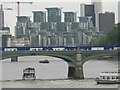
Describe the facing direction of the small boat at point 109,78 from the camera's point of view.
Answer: facing to the left of the viewer
